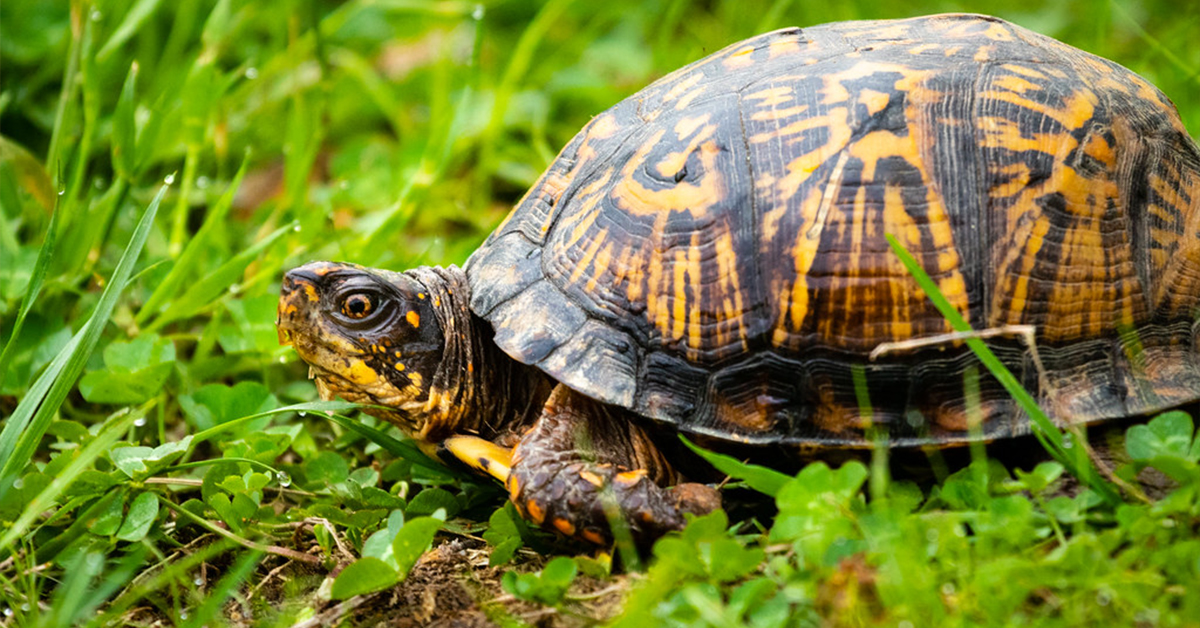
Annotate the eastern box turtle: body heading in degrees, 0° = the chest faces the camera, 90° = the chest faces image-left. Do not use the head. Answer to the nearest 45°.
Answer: approximately 90°

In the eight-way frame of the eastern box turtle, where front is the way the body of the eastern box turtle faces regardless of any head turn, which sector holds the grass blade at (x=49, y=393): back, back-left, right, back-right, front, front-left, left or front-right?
front

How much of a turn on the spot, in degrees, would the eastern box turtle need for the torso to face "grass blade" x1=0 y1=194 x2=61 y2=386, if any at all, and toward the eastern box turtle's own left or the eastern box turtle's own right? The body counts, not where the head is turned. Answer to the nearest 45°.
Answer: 0° — it already faces it

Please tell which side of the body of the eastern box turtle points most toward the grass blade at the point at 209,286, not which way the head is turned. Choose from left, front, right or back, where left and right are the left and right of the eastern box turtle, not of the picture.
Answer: front

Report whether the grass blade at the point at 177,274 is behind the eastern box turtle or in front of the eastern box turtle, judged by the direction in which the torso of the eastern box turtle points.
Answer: in front
